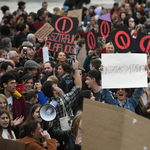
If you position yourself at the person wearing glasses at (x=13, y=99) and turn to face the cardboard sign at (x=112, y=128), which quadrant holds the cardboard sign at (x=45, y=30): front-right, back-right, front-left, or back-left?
back-left

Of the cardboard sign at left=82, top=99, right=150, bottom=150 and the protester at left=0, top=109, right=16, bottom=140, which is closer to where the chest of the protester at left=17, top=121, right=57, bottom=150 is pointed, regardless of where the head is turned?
the cardboard sign

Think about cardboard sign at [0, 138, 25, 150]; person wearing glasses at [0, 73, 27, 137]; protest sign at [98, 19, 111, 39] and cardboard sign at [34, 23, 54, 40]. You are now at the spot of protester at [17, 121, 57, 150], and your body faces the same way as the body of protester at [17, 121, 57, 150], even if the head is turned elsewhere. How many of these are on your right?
1

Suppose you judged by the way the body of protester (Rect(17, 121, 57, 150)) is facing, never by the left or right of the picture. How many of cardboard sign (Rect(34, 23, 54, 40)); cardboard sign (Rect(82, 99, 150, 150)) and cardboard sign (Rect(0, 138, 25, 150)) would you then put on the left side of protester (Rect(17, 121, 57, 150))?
1

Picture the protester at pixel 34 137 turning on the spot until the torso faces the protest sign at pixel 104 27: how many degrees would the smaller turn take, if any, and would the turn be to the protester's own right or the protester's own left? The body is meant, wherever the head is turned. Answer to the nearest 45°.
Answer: approximately 45° to the protester's own left

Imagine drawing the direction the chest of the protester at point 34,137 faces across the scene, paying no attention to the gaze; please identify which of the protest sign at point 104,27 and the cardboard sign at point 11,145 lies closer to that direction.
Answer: the protest sign

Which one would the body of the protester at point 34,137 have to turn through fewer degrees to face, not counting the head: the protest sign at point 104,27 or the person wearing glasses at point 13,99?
the protest sign

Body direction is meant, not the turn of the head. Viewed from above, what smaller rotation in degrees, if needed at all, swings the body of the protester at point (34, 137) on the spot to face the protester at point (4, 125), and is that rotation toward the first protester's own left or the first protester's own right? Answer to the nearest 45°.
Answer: approximately 135° to the first protester's own left

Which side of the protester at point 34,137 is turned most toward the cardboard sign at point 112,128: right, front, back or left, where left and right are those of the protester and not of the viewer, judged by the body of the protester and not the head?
front

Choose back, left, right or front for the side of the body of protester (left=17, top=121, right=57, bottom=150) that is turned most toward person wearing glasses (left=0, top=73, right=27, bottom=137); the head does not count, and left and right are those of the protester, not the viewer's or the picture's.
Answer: left
